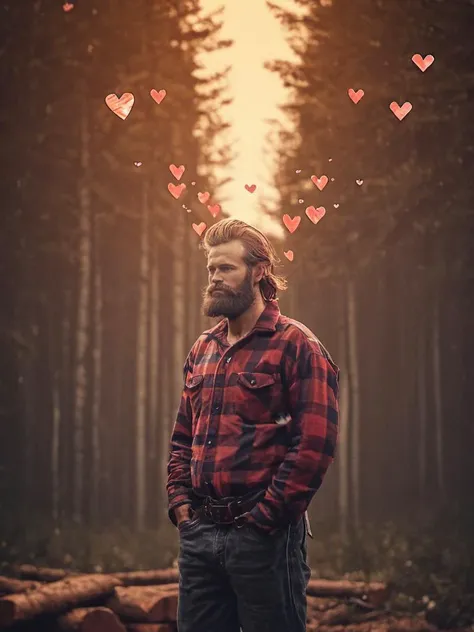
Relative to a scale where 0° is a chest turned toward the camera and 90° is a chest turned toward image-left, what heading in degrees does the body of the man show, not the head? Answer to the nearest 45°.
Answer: approximately 45°

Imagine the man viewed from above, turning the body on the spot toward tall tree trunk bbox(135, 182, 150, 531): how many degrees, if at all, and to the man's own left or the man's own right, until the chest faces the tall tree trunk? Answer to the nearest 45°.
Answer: approximately 135° to the man's own right

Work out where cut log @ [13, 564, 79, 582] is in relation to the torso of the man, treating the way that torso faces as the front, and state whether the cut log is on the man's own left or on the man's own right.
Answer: on the man's own right

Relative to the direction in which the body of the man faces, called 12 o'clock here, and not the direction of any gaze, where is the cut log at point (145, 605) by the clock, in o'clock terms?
The cut log is roughly at 4 o'clock from the man.

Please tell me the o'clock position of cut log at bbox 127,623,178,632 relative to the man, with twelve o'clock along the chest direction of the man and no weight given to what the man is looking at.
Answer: The cut log is roughly at 4 o'clock from the man.
